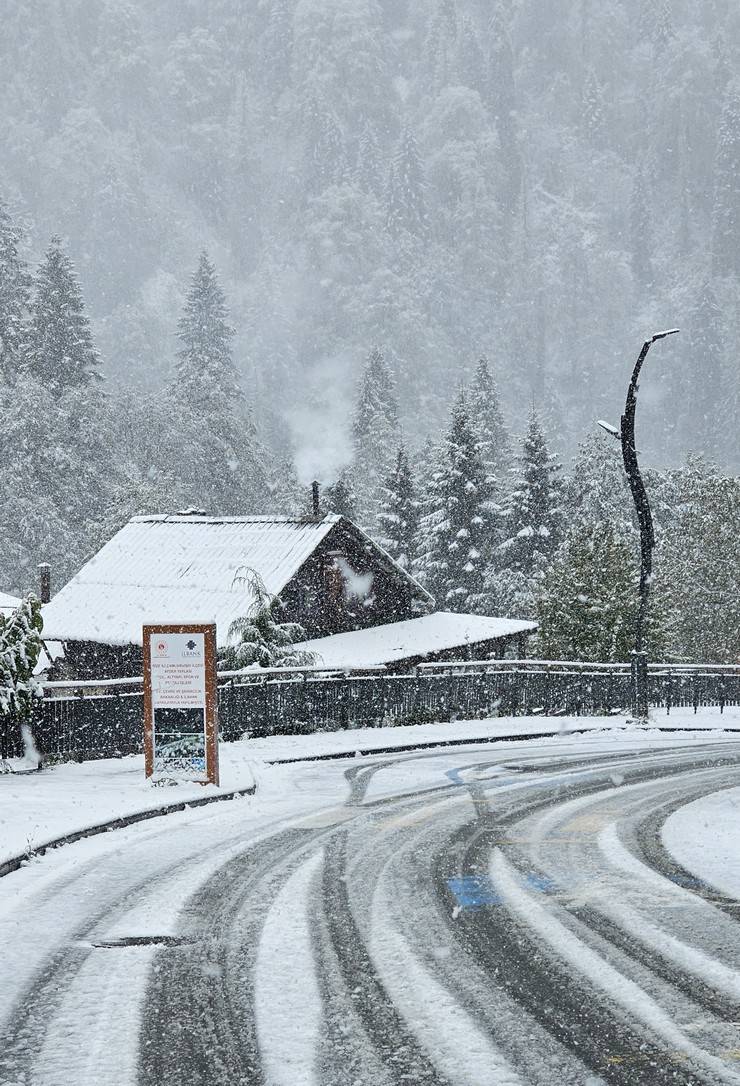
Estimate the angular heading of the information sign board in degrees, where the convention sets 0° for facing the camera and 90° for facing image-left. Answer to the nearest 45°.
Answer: approximately 0°

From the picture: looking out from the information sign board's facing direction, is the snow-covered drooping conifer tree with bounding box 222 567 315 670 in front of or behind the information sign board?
behind

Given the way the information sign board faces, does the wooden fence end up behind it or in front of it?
behind

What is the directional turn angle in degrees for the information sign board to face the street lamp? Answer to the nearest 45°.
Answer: approximately 135° to its left

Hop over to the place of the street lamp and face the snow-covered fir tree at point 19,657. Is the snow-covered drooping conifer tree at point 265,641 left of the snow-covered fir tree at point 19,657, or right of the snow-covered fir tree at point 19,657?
right

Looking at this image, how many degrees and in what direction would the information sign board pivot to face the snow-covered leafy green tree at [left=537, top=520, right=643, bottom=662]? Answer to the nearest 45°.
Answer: approximately 135° to its left

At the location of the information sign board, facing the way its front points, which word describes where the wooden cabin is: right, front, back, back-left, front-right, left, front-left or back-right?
back

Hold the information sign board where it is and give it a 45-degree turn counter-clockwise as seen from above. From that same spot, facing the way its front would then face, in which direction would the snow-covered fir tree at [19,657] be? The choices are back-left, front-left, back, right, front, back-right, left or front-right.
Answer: back
